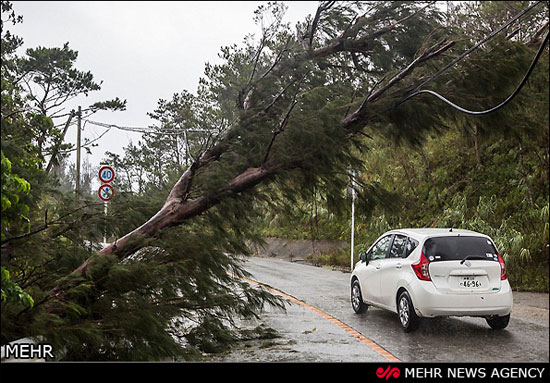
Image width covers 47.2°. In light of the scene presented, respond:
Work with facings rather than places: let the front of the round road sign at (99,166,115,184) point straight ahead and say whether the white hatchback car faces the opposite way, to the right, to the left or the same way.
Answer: the opposite way

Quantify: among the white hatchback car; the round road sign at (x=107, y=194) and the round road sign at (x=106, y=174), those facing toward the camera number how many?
2

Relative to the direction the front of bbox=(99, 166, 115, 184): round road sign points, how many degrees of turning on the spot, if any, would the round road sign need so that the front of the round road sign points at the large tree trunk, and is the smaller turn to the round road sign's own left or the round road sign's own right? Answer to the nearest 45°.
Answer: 0° — it already faces it

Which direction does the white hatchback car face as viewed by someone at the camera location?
facing away from the viewer and to the left of the viewer

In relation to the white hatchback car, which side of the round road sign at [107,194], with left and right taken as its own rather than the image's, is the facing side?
front

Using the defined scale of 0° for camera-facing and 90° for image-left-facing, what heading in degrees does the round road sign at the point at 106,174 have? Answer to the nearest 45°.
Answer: approximately 0°

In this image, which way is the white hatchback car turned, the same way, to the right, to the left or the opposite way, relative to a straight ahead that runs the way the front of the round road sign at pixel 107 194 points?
the opposite way

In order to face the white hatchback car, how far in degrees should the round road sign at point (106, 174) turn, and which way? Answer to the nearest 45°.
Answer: approximately 45° to its left
